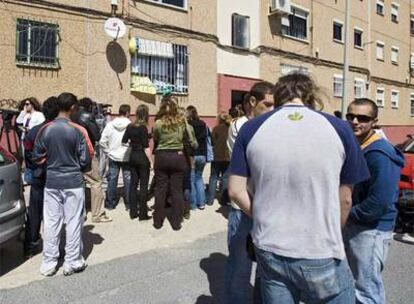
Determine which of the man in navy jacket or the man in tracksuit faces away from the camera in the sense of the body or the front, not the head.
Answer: the man in tracksuit

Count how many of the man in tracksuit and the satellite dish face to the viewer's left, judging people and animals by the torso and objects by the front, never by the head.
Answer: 0

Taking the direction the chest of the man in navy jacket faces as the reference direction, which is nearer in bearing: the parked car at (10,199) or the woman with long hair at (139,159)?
the parked car

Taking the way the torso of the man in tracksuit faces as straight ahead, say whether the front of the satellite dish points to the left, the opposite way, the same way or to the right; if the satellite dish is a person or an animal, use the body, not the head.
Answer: the opposite way

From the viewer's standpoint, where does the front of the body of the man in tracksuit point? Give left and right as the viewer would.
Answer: facing away from the viewer

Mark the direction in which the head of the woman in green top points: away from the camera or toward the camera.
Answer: away from the camera

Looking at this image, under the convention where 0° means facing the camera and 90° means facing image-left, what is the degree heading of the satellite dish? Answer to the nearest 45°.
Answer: approximately 0°

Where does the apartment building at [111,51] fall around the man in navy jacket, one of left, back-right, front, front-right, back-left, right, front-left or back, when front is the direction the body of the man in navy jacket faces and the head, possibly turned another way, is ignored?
front-right

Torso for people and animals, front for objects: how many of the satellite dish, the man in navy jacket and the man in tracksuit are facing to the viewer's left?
1

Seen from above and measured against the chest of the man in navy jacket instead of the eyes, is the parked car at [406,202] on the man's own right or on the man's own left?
on the man's own right
